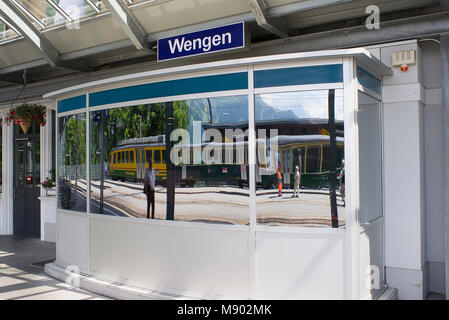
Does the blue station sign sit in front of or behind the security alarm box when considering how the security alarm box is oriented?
in front

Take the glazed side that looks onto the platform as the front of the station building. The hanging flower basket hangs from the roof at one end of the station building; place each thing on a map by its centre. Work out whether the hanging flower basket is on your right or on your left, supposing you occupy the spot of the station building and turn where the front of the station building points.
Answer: on your right

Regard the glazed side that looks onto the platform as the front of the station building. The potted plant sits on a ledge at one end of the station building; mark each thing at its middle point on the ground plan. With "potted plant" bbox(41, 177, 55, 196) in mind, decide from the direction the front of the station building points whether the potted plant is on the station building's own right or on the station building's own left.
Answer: on the station building's own right

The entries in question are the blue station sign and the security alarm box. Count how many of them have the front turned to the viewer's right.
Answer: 0

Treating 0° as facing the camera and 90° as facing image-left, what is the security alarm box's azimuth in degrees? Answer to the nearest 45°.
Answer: approximately 45°

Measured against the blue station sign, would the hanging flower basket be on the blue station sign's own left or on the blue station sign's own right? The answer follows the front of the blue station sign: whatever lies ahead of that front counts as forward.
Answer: on the blue station sign's own right

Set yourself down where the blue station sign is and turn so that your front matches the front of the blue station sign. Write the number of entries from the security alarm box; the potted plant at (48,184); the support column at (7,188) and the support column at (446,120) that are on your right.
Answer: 2

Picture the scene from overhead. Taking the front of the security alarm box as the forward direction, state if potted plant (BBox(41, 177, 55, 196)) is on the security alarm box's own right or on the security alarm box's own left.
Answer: on the security alarm box's own right

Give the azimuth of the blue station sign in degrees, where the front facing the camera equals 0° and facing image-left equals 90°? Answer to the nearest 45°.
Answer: approximately 45°

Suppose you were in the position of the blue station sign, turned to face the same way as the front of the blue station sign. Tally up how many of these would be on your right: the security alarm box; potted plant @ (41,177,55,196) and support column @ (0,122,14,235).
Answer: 2

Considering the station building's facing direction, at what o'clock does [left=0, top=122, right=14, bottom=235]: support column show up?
The support column is roughly at 3 o'clock from the station building.

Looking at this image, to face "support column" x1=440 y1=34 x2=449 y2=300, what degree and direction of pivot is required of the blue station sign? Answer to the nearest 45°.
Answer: approximately 90° to its left

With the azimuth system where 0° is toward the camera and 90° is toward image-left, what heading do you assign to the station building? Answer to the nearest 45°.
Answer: approximately 45°
